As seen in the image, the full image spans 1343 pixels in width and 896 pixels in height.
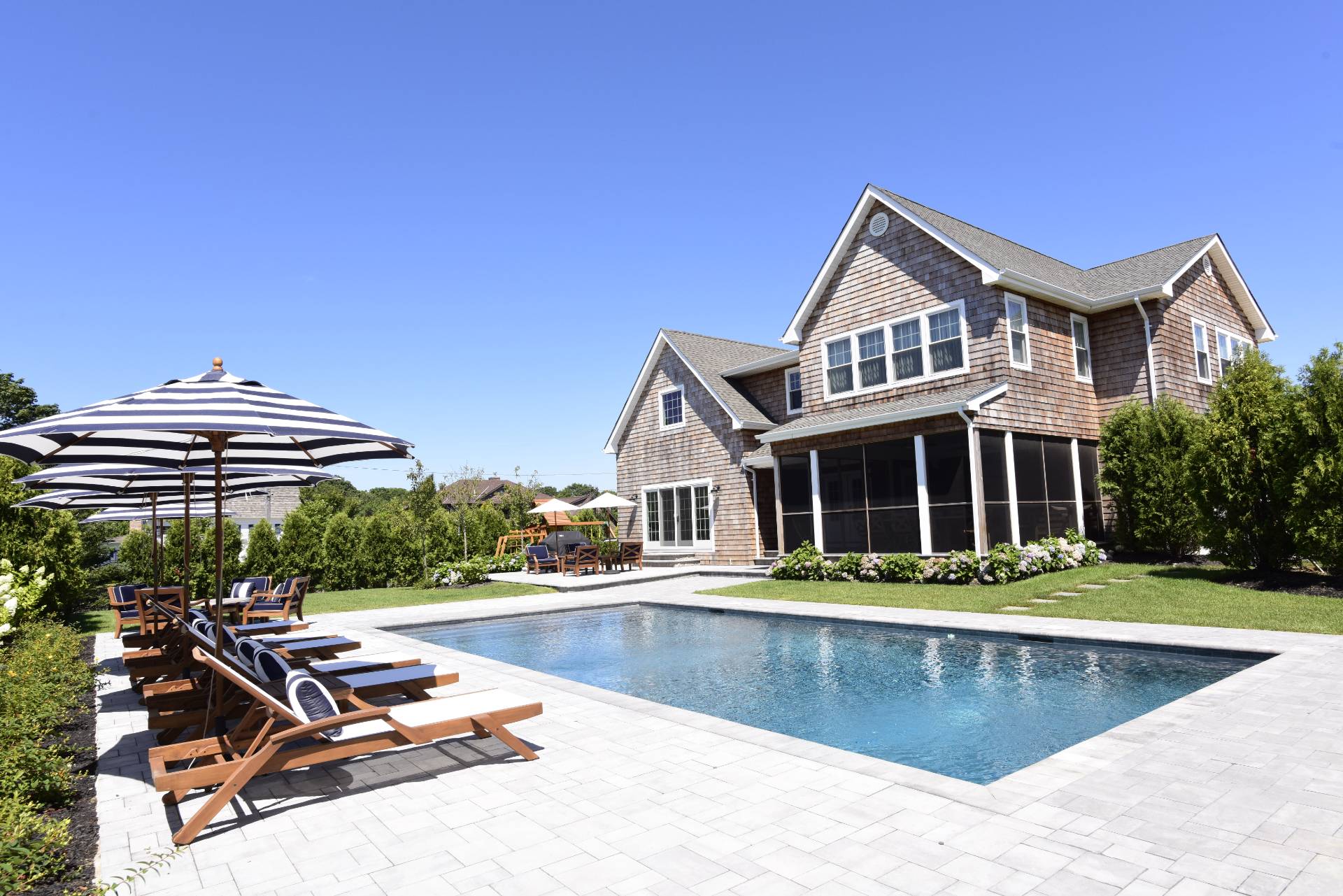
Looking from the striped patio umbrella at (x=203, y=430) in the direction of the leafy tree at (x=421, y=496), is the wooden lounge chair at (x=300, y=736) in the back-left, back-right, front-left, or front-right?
back-right

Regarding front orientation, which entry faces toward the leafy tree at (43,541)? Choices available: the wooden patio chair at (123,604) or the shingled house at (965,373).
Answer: the shingled house

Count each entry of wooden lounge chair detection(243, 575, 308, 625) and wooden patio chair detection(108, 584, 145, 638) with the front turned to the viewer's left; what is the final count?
1

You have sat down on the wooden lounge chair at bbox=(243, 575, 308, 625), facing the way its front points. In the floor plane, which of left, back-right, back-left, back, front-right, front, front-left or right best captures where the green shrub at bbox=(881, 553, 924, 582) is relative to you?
back

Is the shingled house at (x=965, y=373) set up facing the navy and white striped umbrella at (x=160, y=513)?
yes

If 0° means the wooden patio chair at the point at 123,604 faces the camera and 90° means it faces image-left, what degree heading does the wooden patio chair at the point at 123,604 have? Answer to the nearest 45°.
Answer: approximately 315°

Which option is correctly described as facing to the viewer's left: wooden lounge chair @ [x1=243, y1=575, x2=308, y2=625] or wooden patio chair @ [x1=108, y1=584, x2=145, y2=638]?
the wooden lounge chair

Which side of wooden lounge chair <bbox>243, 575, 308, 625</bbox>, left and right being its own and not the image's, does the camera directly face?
left

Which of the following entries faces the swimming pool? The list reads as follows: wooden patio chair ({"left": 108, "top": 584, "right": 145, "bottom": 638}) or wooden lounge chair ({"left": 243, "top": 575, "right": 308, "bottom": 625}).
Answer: the wooden patio chair

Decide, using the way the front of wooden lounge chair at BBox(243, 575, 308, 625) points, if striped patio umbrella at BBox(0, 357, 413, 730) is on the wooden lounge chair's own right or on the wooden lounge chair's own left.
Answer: on the wooden lounge chair's own left

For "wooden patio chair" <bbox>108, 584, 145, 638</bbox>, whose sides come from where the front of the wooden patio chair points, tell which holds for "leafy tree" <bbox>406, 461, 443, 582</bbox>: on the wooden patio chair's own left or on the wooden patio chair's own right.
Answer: on the wooden patio chair's own left
